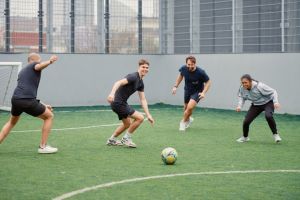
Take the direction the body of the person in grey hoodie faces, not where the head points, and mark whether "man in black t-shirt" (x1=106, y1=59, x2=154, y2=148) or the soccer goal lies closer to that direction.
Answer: the man in black t-shirt

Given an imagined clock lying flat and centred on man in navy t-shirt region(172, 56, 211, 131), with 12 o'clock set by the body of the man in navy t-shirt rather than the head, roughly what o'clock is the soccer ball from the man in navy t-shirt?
The soccer ball is roughly at 12 o'clock from the man in navy t-shirt.

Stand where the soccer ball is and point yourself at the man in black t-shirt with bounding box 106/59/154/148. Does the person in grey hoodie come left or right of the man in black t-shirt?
right

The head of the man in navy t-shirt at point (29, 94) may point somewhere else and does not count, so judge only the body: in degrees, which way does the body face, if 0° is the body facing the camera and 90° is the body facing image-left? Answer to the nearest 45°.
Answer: approximately 225°

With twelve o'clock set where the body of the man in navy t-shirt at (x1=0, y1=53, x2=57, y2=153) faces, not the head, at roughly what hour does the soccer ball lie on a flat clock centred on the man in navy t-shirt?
The soccer ball is roughly at 3 o'clock from the man in navy t-shirt.

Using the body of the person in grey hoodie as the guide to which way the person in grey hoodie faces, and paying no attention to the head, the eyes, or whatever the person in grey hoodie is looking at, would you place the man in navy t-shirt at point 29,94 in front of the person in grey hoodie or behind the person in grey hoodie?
in front

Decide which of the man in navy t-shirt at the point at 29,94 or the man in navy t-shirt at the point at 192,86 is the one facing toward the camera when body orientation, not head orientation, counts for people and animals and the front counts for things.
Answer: the man in navy t-shirt at the point at 192,86

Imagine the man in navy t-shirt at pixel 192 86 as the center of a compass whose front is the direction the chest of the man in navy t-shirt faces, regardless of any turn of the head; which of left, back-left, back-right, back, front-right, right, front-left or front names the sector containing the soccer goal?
back-right

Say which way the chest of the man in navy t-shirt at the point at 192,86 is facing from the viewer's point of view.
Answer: toward the camera

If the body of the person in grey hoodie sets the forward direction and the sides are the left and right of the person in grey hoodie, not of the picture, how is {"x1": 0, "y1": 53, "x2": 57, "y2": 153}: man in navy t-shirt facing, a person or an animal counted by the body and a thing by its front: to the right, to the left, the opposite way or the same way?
the opposite way

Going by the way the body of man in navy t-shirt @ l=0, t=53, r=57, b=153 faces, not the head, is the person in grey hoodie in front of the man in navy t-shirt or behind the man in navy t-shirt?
in front

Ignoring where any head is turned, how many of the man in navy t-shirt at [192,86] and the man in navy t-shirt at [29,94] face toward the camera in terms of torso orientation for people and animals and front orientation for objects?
1

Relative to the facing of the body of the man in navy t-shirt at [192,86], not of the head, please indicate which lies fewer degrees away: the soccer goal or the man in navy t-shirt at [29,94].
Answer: the man in navy t-shirt

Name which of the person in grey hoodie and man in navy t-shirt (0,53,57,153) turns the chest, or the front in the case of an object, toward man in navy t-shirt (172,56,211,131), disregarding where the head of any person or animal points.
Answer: man in navy t-shirt (0,53,57,153)

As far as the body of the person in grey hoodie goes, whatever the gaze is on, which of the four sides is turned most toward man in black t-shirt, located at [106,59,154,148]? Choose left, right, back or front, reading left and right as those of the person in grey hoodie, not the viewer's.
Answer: front

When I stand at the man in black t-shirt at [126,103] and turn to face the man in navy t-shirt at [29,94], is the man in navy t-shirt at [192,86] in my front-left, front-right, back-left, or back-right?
back-right
